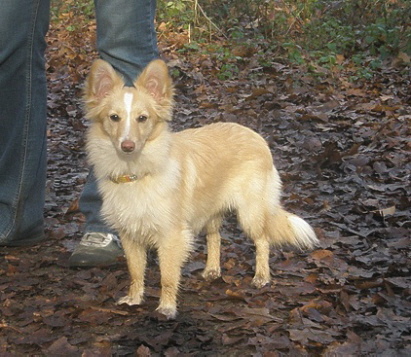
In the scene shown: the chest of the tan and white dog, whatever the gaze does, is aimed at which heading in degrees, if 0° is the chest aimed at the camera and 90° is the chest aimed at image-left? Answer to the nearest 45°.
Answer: approximately 45°
